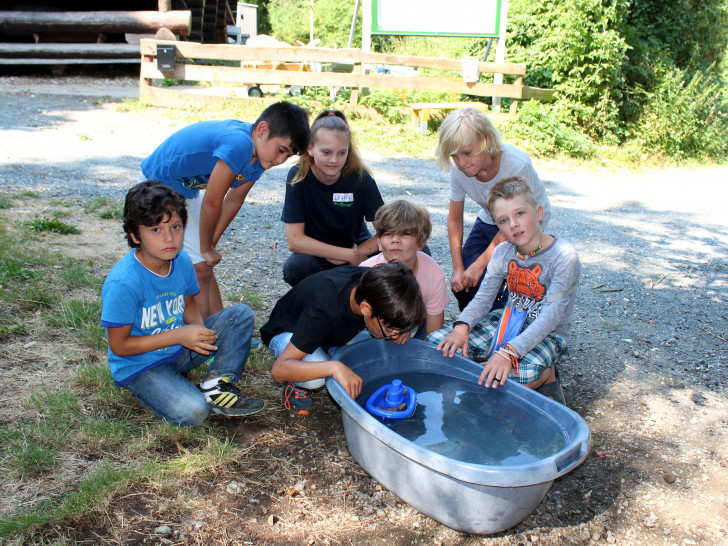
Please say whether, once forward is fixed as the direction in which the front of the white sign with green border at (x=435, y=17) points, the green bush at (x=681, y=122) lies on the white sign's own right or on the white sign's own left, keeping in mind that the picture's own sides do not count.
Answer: on the white sign's own left

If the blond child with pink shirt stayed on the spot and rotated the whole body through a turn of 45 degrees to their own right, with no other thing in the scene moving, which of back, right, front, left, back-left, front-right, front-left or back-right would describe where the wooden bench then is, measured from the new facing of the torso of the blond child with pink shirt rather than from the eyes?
back-right

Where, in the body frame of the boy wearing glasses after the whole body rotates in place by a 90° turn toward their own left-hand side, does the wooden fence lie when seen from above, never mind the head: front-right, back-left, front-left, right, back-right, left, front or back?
front-left

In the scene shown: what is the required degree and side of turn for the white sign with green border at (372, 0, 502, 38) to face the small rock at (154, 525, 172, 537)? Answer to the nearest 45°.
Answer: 0° — it already faces it

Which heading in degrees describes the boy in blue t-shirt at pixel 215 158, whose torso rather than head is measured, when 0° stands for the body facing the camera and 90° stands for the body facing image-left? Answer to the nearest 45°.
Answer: approximately 315°

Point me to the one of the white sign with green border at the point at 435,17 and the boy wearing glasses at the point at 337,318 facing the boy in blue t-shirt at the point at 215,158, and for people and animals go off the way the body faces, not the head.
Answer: the white sign with green border

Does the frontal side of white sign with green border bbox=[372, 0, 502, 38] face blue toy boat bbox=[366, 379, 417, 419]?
yes

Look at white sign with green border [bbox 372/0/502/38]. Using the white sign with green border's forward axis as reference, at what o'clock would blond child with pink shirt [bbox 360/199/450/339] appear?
The blond child with pink shirt is roughly at 12 o'clock from the white sign with green border.

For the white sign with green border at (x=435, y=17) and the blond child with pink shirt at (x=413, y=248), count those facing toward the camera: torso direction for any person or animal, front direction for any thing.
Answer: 2
